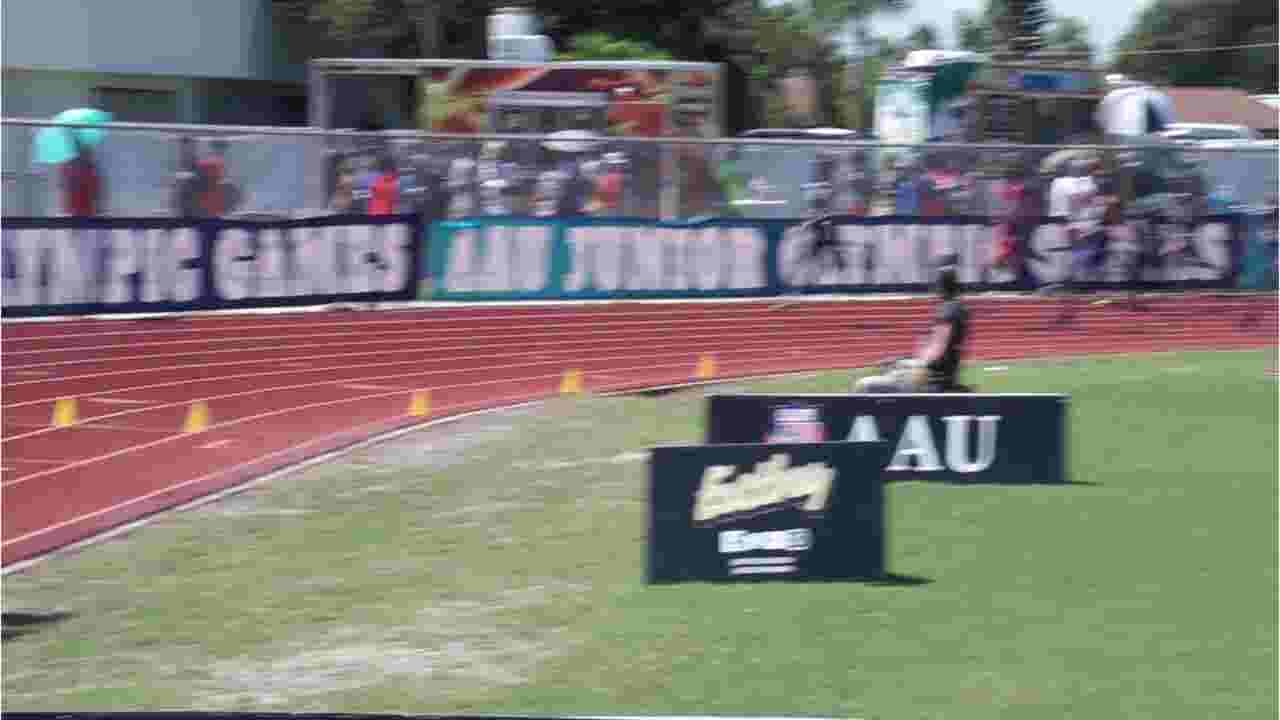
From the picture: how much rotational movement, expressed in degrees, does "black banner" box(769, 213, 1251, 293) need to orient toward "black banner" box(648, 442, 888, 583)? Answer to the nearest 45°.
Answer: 0° — it already faces it

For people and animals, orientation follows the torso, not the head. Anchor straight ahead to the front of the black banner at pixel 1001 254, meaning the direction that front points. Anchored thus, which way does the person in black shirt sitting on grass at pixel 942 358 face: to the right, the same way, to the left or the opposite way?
to the right

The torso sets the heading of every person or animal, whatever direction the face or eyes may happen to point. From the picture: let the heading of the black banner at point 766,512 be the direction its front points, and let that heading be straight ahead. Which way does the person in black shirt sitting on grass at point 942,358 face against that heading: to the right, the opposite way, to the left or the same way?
to the right

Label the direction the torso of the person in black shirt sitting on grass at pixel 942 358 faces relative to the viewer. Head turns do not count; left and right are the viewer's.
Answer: facing to the left of the viewer

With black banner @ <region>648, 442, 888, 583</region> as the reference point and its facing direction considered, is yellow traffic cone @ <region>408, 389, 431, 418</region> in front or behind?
behind

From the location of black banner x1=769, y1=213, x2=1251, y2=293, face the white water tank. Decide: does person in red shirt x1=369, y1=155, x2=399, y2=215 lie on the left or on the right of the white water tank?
left

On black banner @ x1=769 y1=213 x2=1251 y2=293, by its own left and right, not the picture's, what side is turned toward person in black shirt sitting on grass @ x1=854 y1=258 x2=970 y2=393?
front

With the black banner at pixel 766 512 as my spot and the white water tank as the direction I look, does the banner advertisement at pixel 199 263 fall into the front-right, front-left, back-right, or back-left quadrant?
front-left

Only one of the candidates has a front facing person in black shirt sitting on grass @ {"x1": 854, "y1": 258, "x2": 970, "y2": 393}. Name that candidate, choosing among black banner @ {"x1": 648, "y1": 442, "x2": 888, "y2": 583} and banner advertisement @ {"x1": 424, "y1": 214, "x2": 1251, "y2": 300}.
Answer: the banner advertisement

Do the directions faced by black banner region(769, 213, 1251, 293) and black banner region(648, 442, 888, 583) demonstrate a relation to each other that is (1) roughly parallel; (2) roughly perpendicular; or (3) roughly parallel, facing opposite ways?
roughly parallel

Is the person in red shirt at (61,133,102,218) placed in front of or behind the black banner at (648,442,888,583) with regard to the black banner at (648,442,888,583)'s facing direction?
behind

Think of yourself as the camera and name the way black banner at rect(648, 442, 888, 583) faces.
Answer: facing the viewer

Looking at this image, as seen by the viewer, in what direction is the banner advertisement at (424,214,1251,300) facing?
toward the camera

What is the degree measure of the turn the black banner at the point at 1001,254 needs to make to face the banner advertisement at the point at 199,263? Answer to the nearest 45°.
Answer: approximately 45° to its right
